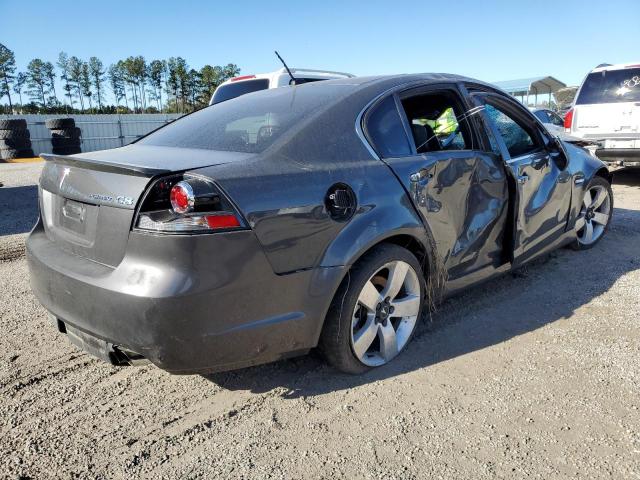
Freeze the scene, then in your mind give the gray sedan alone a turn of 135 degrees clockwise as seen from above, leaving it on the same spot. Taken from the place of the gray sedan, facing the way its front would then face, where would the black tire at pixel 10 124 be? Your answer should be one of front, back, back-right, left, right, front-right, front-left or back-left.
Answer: back-right

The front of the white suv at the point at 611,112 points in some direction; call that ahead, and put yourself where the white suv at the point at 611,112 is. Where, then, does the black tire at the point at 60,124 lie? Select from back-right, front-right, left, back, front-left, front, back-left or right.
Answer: left

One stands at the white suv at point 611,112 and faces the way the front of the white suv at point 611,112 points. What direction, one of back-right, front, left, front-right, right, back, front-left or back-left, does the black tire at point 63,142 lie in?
left

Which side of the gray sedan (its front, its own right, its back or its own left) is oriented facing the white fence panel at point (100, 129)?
left

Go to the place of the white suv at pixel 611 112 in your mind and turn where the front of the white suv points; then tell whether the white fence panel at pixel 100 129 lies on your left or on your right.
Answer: on your left

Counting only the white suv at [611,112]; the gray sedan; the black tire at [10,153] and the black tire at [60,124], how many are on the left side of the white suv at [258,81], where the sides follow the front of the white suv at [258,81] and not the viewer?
2

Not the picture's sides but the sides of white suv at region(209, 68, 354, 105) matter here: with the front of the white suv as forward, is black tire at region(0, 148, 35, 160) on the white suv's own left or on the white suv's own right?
on the white suv's own left

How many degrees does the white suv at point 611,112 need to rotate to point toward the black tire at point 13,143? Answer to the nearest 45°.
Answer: approximately 90° to its left

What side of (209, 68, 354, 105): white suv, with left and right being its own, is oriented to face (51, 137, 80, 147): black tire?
left

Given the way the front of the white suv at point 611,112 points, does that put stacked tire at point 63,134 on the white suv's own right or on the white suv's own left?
on the white suv's own left

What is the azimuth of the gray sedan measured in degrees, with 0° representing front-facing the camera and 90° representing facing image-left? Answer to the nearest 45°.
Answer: approximately 225°

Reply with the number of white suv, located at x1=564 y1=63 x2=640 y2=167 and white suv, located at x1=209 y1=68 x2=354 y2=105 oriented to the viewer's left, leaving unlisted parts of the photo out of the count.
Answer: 0

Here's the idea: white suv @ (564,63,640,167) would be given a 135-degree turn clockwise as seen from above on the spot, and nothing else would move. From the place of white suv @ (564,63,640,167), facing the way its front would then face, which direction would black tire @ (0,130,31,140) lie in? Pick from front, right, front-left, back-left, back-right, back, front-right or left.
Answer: back-right

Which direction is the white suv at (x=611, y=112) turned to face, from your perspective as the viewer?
facing away from the viewer
